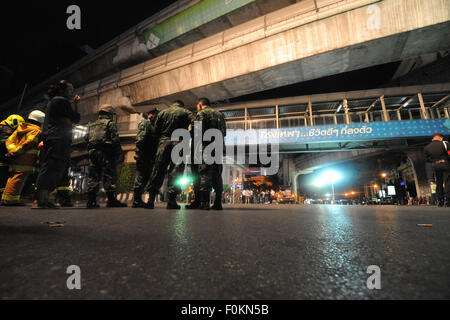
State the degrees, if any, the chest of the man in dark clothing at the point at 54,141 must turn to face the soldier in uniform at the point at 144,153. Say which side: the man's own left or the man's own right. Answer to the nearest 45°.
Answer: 0° — they already face them

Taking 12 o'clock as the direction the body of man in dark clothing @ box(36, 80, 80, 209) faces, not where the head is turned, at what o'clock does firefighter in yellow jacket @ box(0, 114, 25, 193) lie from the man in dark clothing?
The firefighter in yellow jacket is roughly at 8 o'clock from the man in dark clothing.

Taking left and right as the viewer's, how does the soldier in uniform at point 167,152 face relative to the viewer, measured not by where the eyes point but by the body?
facing away from the viewer and to the right of the viewer

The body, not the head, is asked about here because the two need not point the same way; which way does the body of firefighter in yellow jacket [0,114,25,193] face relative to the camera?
to the viewer's right

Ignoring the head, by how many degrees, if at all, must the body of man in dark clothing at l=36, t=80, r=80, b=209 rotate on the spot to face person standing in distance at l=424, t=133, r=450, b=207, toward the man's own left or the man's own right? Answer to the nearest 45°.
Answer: approximately 45° to the man's own right

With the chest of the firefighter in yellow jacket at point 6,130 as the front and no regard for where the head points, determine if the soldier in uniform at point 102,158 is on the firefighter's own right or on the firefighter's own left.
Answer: on the firefighter's own right

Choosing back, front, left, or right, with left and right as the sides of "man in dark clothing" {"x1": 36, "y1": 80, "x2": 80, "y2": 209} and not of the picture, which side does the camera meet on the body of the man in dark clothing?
right
